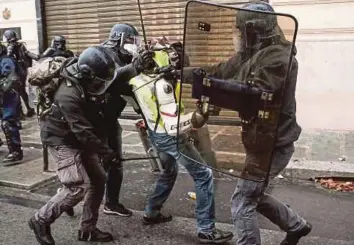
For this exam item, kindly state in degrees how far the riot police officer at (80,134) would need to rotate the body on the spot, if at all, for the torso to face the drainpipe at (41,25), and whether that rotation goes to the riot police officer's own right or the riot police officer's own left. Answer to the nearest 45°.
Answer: approximately 90° to the riot police officer's own left

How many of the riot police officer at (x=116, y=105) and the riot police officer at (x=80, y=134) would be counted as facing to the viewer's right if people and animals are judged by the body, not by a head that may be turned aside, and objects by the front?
2

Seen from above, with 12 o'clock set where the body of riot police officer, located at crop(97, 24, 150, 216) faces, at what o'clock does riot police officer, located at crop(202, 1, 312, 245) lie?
riot police officer, located at crop(202, 1, 312, 245) is roughly at 2 o'clock from riot police officer, located at crop(97, 24, 150, 216).

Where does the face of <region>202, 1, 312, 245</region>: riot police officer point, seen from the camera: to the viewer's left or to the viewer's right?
to the viewer's left

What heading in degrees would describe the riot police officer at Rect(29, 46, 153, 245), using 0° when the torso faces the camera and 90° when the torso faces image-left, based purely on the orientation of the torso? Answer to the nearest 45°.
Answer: approximately 270°

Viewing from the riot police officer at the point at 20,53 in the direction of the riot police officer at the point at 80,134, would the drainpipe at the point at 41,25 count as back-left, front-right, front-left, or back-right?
back-left

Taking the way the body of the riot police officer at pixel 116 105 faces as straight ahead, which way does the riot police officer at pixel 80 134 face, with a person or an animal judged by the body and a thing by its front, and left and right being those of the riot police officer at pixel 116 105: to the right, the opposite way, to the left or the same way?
the same way

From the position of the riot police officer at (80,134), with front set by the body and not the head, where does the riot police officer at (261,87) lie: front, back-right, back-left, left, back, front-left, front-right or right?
front-right

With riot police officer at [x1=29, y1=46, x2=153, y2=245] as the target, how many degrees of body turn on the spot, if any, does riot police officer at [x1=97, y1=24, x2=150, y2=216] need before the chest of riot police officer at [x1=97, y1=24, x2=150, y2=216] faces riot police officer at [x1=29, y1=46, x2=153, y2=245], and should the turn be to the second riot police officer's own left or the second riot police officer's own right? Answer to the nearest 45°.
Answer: approximately 135° to the second riot police officer's own right

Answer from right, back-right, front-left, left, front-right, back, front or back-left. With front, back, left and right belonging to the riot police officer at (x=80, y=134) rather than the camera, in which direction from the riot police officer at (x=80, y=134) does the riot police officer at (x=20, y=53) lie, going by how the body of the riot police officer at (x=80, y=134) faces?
left

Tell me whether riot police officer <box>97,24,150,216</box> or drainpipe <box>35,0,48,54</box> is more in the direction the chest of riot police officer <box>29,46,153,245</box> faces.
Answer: the riot police officer

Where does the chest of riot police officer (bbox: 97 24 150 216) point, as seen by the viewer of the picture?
to the viewer's right

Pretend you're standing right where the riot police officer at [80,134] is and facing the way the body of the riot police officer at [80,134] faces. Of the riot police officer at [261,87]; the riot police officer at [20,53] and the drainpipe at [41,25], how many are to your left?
2
